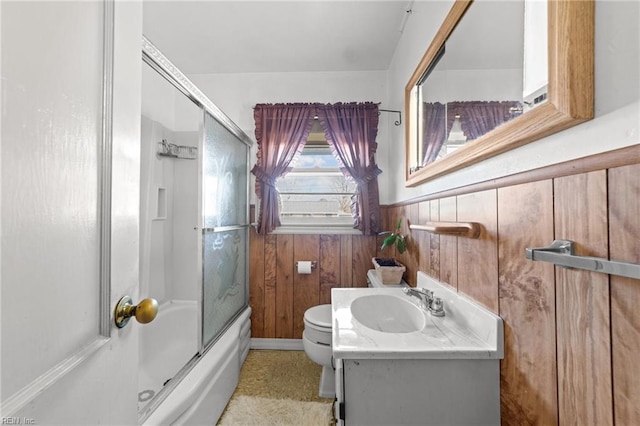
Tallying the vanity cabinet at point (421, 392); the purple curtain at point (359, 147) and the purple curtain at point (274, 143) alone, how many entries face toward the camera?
2

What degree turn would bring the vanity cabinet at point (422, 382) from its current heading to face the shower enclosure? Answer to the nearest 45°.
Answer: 0° — it already faces it

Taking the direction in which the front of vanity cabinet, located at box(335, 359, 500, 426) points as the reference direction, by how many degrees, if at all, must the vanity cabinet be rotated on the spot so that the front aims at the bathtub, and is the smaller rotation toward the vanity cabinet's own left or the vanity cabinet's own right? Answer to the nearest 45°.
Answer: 0° — it already faces it

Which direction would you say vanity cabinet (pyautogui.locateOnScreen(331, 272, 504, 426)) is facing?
to the viewer's left

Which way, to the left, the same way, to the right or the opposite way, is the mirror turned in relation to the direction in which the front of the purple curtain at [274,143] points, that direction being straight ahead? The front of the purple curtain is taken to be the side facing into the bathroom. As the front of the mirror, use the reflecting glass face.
to the right
